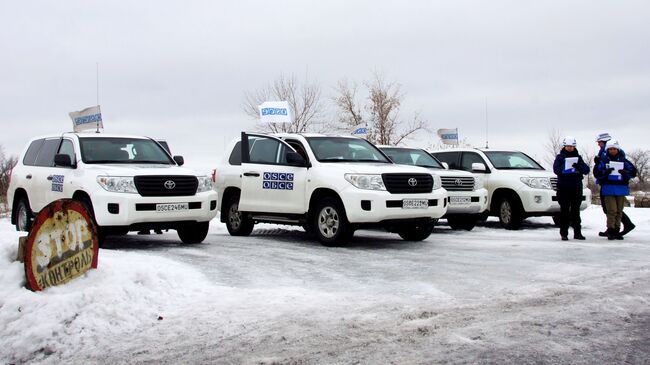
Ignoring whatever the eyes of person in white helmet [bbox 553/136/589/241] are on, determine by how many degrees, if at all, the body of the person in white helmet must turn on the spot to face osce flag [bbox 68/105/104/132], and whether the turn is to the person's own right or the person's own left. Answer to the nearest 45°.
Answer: approximately 90° to the person's own right

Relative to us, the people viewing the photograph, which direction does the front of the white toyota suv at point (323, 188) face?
facing the viewer and to the right of the viewer

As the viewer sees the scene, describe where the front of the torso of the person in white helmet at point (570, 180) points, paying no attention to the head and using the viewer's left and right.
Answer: facing the viewer

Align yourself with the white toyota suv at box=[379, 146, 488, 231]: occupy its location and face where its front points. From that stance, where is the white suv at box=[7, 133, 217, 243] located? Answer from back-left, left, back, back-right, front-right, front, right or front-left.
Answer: right

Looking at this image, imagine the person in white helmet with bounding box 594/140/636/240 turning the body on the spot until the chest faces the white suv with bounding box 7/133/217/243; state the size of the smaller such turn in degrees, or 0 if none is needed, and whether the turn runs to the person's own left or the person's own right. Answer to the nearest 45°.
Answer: approximately 45° to the person's own right

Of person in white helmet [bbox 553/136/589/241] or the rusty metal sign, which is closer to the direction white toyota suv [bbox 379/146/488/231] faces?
the person in white helmet

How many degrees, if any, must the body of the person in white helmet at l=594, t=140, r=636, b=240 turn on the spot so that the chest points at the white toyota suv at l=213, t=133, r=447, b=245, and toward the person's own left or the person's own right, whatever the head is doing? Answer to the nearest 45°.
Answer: approximately 45° to the person's own right

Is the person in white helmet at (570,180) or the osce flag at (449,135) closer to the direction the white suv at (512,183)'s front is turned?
the person in white helmet

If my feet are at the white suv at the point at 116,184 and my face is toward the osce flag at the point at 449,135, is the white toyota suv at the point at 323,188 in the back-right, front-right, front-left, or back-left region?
front-right

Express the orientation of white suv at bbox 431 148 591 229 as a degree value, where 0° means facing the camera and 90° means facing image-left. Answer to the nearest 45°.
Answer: approximately 315°

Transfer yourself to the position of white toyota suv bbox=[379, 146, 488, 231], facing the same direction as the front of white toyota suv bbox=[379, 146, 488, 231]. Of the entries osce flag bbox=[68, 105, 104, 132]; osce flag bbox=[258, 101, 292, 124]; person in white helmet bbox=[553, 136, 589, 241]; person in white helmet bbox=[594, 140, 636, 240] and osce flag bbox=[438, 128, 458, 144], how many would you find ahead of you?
2

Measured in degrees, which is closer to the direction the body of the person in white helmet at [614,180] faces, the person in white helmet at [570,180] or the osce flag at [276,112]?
the person in white helmet

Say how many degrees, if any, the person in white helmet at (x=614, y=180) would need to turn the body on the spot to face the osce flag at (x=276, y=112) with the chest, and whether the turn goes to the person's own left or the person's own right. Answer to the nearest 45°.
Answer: approximately 90° to the person's own right

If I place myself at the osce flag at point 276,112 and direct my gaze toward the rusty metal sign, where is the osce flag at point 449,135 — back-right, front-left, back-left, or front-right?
back-left
